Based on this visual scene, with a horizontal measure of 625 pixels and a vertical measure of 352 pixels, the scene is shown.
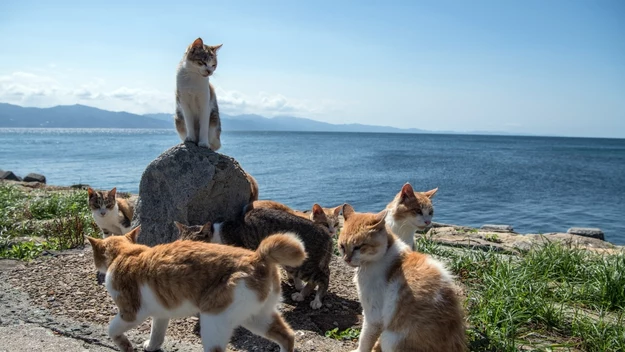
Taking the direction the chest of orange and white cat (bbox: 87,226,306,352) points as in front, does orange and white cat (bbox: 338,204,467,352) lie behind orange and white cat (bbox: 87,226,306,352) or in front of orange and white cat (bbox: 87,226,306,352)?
behind

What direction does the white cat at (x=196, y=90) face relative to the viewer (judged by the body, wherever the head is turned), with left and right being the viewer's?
facing the viewer

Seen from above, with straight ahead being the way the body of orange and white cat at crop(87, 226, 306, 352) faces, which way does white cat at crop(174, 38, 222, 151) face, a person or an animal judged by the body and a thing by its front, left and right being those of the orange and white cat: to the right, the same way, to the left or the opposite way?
to the left

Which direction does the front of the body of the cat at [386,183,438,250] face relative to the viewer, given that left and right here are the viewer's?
facing the viewer and to the right of the viewer

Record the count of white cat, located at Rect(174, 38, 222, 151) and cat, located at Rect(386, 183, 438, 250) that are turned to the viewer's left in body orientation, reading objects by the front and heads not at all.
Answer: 0

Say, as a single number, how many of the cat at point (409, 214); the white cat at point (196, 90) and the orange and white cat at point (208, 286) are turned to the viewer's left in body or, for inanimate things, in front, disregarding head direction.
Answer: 1

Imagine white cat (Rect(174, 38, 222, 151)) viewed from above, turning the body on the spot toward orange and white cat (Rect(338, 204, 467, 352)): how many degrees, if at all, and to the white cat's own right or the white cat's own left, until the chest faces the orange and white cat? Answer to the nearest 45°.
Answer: approximately 45° to the white cat's own left

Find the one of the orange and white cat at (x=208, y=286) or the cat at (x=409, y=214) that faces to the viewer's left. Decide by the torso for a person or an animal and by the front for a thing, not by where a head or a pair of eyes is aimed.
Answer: the orange and white cat

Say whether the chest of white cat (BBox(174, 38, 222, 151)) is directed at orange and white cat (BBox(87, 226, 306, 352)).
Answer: yes

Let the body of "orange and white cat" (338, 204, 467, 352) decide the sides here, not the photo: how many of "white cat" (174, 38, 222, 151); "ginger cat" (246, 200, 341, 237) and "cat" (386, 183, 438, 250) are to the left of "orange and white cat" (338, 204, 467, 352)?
0

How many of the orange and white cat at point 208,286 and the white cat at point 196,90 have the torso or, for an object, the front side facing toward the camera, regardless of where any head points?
1

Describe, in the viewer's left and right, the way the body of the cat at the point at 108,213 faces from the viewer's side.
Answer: facing the viewer and to the left of the viewer

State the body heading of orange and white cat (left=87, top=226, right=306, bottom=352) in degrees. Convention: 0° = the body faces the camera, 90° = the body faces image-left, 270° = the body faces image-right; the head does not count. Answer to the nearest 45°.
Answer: approximately 90°

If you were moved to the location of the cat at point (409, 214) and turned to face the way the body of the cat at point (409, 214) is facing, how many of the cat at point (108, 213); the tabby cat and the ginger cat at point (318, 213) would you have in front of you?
0

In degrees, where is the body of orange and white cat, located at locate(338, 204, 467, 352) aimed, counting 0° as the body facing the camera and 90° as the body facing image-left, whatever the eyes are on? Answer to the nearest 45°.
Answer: approximately 45°
